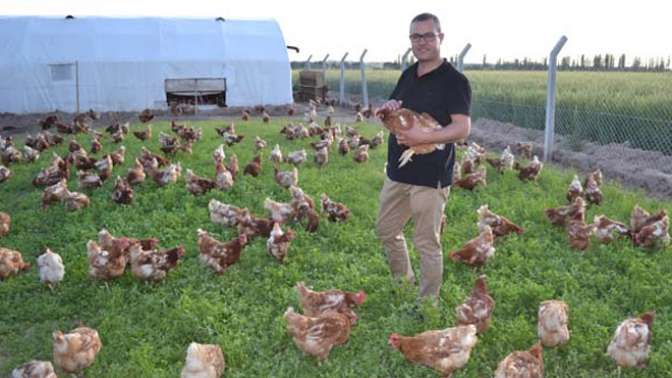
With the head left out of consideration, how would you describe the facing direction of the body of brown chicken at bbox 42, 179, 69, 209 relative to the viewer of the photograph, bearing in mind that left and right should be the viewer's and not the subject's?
facing to the left of the viewer

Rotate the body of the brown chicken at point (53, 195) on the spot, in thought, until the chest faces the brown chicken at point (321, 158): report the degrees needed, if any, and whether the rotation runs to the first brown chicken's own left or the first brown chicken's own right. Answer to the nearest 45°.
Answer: approximately 180°

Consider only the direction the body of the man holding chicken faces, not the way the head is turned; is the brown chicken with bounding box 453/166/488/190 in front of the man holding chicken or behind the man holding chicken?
behind

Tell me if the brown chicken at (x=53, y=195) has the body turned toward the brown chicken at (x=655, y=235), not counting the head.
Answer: no

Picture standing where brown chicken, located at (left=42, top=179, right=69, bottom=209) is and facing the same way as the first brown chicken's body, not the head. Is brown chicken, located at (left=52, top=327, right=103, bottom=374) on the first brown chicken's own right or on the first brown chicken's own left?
on the first brown chicken's own left

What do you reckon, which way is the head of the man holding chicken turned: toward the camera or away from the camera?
toward the camera

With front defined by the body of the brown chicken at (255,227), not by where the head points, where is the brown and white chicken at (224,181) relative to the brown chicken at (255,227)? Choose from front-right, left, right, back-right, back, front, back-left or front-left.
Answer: right

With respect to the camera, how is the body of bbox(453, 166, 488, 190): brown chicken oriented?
to the viewer's left

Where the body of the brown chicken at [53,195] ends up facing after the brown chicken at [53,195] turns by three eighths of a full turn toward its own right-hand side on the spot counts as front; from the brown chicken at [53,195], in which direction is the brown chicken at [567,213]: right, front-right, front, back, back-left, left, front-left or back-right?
right

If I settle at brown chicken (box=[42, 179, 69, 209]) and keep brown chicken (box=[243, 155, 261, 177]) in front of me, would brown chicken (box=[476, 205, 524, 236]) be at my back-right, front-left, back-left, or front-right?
front-right

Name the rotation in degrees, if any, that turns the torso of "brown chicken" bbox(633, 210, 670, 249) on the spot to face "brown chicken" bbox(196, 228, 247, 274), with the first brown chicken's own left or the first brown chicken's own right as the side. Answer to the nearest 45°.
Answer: approximately 45° to the first brown chicken's own left

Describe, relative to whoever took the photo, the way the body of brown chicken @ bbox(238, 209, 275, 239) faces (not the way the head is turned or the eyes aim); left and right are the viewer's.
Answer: facing to the left of the viewer

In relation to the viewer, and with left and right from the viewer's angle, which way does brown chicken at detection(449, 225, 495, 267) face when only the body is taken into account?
facing to the left of the viewer

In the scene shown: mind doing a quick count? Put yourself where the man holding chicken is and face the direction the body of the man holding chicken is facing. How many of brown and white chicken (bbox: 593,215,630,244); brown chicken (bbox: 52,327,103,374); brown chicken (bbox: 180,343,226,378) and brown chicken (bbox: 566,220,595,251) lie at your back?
2
